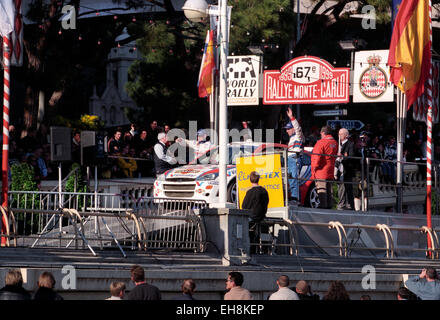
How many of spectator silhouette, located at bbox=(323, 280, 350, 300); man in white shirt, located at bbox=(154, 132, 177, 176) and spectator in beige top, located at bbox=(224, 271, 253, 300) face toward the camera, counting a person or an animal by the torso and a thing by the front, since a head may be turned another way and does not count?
0

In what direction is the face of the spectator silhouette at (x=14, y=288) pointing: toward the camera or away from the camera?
away from the camera

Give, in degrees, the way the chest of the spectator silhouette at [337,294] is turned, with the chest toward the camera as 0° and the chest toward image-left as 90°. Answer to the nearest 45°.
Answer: approximately 180°

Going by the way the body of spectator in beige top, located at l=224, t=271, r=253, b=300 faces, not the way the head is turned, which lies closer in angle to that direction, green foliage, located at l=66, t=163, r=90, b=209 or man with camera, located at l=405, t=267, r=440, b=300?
the green foliage

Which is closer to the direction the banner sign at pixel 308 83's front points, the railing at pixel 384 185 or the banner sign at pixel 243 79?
the railing

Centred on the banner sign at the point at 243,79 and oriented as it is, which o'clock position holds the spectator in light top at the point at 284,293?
The spectator in light top is roughly at 12 o'clock from the banner sign.

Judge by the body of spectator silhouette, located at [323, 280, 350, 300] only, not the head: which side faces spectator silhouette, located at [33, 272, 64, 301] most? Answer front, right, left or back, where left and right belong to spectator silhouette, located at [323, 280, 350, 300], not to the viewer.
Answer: left

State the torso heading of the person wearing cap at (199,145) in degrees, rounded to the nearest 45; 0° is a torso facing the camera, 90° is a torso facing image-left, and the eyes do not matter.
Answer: approximately 45°

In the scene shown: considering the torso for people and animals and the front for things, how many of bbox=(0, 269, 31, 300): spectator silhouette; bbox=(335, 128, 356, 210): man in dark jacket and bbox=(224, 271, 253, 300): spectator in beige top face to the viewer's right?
0

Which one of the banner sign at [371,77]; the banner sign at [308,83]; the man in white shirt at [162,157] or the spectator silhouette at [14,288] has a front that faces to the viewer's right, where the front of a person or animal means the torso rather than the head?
the man in white shirt

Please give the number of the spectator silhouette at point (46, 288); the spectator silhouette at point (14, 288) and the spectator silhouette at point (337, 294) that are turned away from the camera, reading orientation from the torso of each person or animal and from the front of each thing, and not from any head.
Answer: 3

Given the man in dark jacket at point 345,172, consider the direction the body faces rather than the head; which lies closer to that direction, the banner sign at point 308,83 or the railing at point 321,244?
the railing

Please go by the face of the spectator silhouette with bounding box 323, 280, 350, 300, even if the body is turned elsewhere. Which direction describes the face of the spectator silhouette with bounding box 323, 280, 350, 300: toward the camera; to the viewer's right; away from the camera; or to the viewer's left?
away from the camera

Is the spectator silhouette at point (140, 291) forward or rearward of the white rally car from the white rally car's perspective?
forward

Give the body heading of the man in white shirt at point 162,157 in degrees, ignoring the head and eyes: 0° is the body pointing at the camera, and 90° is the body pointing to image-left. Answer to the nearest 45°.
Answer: approximately 270°

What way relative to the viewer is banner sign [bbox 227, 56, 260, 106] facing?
toward the camera

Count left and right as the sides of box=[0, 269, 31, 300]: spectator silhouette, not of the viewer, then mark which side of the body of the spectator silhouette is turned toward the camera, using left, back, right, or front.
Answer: back
